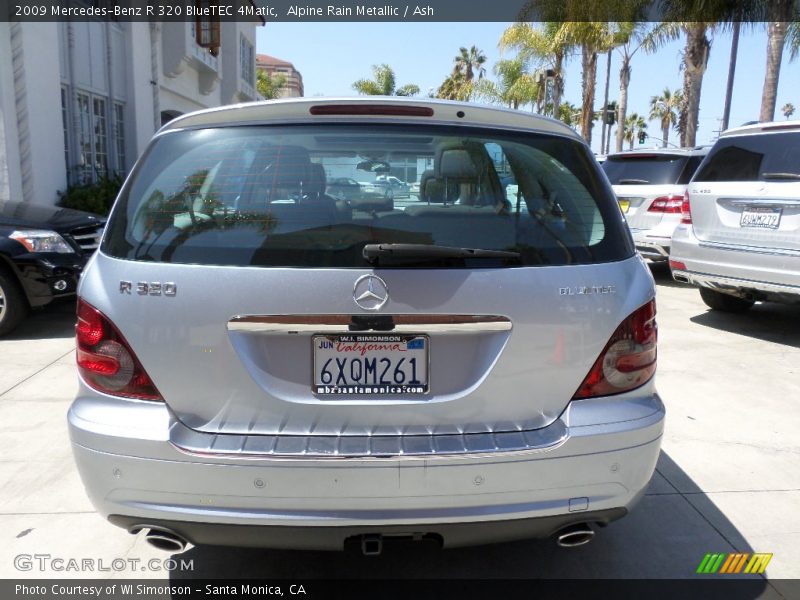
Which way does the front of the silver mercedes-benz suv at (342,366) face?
away from the camera

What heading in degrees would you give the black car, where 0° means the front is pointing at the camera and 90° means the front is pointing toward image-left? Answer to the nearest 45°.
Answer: approximately 315°

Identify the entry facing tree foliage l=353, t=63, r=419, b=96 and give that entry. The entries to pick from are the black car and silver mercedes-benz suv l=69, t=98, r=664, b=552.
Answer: the silver mercedes-benz suv

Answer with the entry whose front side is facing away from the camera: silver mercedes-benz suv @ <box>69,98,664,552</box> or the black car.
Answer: the silver mercedes-benz suv

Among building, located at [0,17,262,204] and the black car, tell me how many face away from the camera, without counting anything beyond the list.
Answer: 0

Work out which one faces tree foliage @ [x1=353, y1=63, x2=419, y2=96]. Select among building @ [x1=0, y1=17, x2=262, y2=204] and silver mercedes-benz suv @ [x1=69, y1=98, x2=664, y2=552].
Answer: the silver mercedes-benz suv

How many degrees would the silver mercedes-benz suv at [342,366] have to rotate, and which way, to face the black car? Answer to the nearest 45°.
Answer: approximately 45° to its left

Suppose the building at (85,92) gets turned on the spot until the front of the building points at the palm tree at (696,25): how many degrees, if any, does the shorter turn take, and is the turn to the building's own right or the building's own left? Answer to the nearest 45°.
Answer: approximately 45° to the building's own left

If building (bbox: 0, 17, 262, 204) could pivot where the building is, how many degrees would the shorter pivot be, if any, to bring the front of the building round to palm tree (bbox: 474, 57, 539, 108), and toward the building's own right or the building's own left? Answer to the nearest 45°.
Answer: approximately 90° to the building's own left

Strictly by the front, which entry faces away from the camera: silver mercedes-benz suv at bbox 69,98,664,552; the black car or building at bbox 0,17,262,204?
the silver mercedes-benz suv

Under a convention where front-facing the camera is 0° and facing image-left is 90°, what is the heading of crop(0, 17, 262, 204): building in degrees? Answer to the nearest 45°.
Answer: approximately 315°
